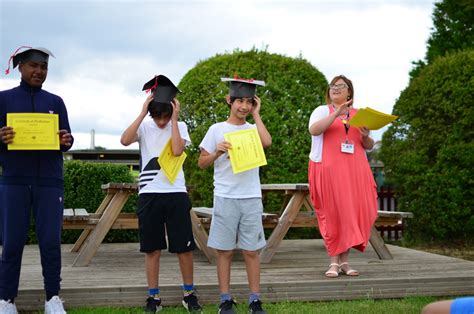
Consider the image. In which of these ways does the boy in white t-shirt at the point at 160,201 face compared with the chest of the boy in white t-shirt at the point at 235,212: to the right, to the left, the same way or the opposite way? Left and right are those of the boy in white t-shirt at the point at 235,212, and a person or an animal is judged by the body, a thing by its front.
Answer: the same way

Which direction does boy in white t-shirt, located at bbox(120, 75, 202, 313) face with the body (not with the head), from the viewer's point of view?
toward the camera

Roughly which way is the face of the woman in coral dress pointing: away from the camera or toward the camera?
toward the camera

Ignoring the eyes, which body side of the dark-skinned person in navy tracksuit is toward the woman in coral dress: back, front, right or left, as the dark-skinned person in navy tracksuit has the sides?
left

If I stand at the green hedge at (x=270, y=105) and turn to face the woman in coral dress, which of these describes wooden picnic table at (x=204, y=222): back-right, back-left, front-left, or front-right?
front-right

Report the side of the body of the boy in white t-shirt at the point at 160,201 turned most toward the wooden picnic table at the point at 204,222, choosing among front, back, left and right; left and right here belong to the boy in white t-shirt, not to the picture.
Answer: back

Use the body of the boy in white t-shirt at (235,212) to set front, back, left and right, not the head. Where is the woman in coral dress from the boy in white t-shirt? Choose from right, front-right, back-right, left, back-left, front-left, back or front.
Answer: back-left

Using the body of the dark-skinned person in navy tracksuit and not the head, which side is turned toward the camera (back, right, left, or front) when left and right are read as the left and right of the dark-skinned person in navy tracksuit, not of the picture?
front

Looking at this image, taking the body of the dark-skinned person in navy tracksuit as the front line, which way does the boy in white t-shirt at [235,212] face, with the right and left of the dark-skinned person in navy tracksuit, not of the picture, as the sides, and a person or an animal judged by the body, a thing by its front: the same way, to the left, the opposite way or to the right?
the same way

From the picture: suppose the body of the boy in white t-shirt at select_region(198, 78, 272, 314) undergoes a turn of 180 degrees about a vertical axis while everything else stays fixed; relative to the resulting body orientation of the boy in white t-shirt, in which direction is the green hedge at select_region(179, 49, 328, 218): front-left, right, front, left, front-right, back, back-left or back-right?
front

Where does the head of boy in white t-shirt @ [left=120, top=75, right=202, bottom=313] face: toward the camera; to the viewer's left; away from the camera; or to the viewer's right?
toward the camera

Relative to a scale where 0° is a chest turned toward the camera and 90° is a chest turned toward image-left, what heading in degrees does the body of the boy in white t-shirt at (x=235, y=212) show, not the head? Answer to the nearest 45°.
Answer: approximately 0°
